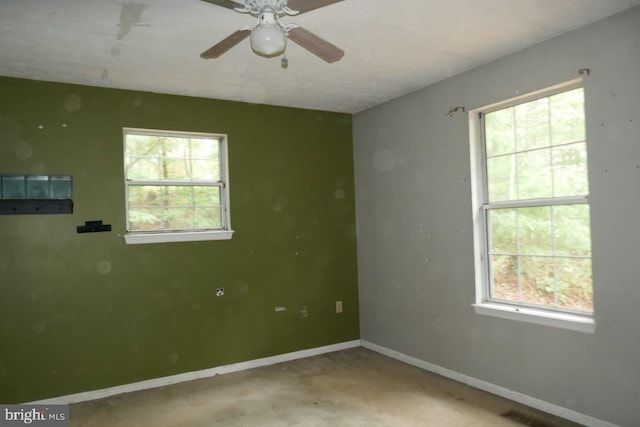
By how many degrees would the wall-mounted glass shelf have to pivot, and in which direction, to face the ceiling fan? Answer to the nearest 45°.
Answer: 0° — it already faces it

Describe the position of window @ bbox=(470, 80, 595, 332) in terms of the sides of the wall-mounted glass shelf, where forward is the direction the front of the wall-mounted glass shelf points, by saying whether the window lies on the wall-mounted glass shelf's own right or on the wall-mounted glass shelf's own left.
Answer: on the wall-mounted glass shelf's own left

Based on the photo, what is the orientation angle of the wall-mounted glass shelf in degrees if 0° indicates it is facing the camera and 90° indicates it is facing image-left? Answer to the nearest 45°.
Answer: approximately 0°

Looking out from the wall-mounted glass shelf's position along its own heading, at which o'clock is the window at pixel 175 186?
The window is roughly at 9 o'clock from the wall-mounted glass shelf.
